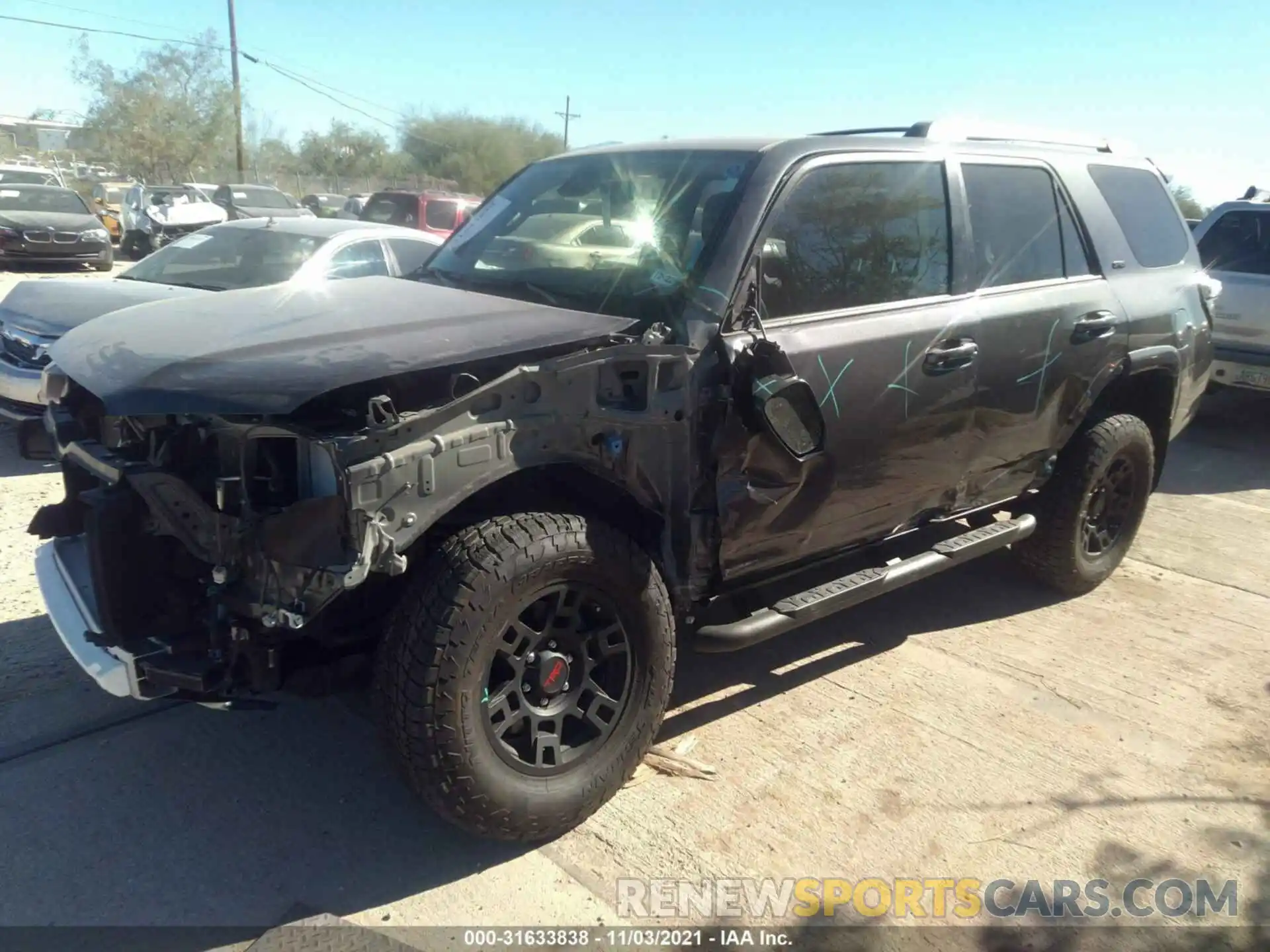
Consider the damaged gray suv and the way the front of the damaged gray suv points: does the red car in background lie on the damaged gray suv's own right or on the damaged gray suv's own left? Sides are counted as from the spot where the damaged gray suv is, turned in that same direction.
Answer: on the damaged gray suv's own right

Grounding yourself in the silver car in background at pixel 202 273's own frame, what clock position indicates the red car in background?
The red car in background is roughly at 5 o'clock from the silver car in background.

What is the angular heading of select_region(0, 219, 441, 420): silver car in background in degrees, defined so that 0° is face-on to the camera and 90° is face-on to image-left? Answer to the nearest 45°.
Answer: approximately 45°

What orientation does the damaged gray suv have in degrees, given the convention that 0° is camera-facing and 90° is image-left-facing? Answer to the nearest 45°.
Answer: approximately 45°

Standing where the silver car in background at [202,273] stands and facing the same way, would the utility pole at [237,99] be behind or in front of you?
behind

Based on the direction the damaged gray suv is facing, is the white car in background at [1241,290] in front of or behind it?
behind

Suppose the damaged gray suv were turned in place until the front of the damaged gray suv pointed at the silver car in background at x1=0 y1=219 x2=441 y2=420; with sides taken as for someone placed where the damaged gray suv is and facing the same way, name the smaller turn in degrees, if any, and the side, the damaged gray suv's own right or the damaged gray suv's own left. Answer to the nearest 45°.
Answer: approximately 90° to the damaged gray suv's own right
